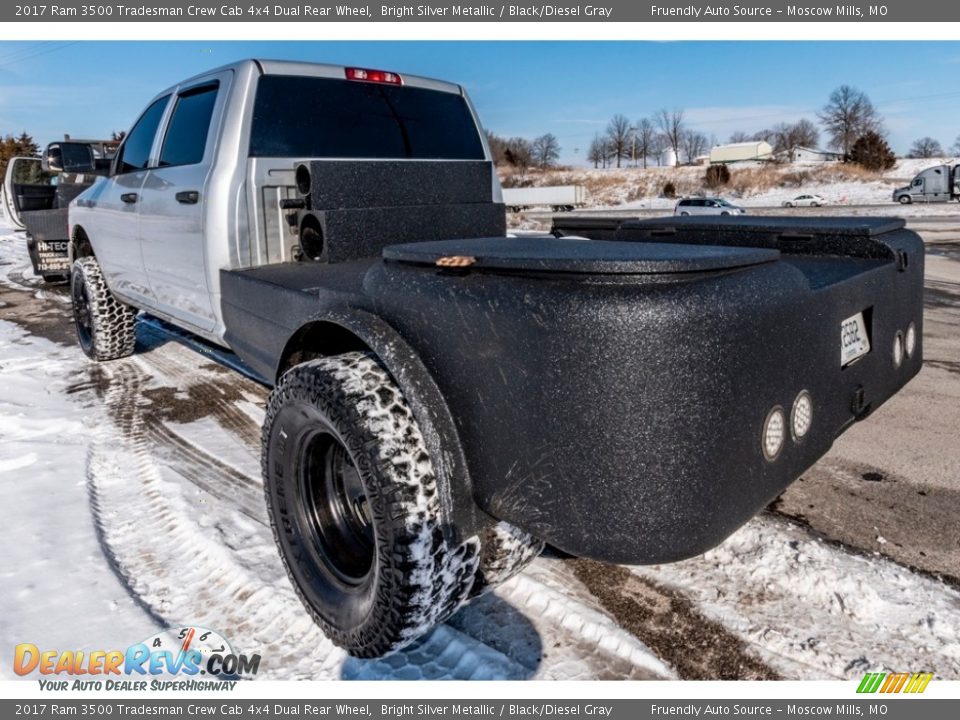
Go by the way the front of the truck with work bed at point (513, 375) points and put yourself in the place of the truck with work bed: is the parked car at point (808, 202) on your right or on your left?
on your right

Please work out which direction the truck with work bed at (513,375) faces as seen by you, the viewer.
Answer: facing away from the viewer and to the left of the viewer
